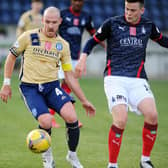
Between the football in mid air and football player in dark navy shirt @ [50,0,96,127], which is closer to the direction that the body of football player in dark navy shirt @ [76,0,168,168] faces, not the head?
the football in mid air

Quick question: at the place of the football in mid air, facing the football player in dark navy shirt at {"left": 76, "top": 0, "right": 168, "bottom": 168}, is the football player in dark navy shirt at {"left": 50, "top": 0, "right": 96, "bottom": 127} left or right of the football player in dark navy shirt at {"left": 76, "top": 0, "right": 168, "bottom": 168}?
left

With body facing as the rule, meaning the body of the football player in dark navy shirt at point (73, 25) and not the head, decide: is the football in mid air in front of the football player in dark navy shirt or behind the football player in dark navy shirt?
in front

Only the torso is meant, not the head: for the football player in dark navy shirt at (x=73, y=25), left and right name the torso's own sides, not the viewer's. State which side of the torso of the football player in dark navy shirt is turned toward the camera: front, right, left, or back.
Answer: front

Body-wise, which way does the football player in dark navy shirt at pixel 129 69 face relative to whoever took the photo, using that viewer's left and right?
facing the viewer

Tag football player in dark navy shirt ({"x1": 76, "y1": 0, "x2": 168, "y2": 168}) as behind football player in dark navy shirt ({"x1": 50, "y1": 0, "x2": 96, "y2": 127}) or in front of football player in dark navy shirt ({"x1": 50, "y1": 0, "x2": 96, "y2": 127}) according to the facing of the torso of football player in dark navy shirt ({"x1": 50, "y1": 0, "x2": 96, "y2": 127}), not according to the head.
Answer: in front
